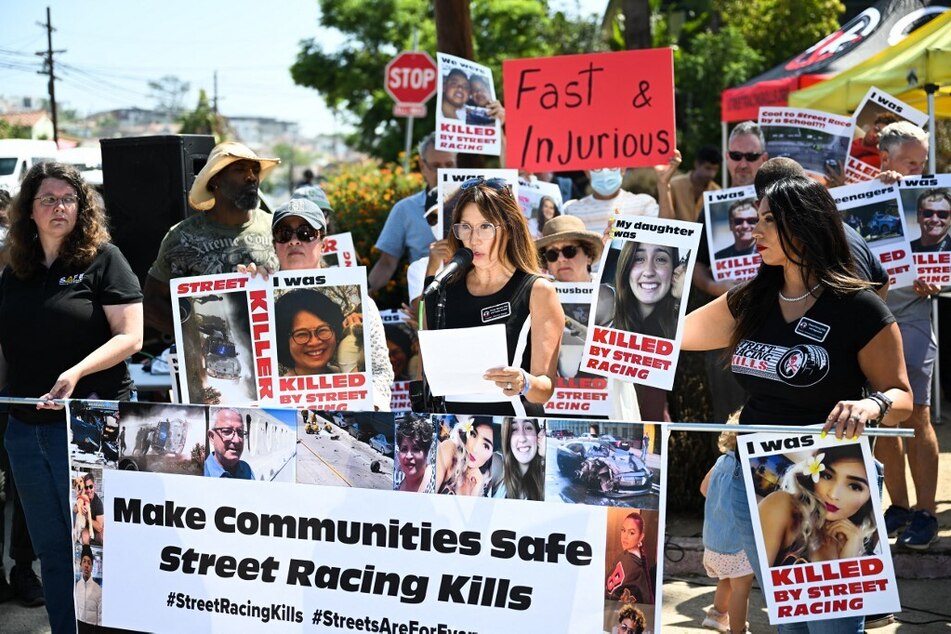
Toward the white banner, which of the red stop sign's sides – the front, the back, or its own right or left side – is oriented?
front

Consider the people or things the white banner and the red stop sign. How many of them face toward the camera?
2

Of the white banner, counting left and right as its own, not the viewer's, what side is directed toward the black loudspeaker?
back

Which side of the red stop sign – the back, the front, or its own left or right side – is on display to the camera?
front

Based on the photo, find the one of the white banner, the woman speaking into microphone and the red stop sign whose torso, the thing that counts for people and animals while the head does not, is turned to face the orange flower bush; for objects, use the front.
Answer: the red stop sign

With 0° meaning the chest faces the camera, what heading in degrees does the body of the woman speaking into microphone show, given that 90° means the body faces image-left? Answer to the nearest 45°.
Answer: approximately 45°

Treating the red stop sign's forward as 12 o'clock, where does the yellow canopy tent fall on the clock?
The yellow canopy tent is roughly at 11 o'clock from the red stop sign.

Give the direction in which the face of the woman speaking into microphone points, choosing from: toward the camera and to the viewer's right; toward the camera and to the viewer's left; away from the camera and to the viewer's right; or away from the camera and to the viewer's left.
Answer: toward the camera and to the viewer's left

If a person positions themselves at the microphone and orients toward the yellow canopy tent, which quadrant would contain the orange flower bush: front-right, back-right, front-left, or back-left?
front-left

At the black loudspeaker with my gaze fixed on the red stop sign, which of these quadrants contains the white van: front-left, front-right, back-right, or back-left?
front-left

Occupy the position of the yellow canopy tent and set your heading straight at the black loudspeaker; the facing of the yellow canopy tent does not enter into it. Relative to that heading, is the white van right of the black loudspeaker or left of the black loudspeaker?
right

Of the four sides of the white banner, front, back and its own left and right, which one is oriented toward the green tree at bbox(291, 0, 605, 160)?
back

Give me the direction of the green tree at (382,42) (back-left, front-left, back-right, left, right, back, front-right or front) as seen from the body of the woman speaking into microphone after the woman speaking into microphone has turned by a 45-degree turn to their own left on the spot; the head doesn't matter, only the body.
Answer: back
